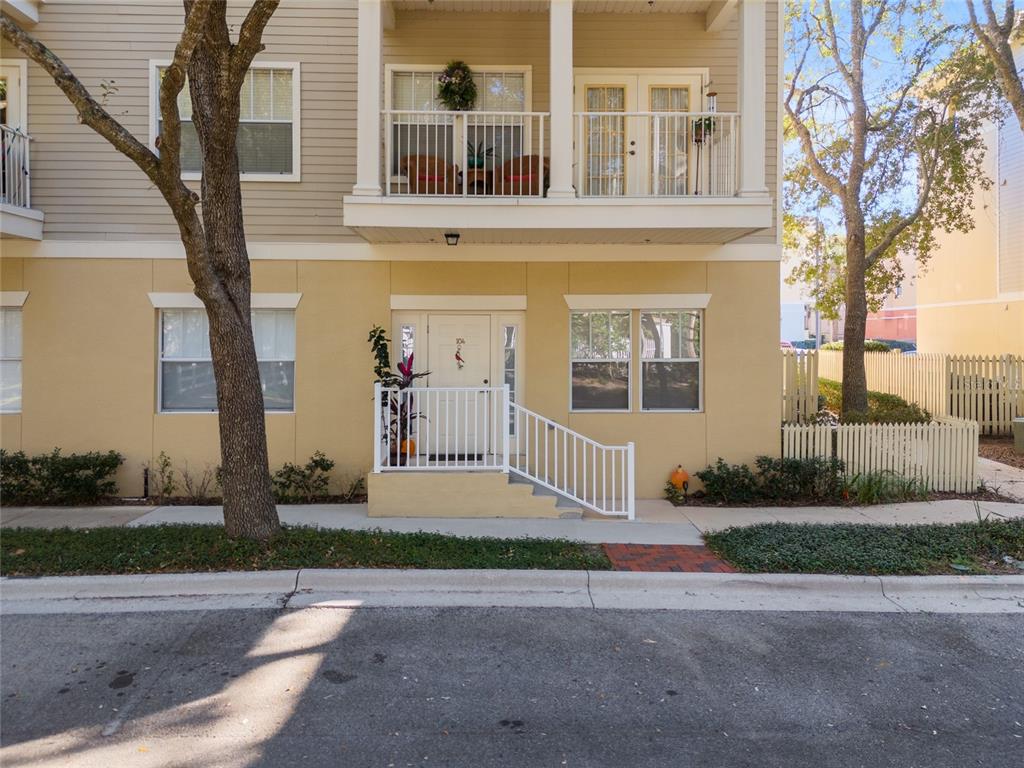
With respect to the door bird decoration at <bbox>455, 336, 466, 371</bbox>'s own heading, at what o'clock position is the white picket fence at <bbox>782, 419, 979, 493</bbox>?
The white picket fence is roughly at 9 o'clock from the door bird decoration.

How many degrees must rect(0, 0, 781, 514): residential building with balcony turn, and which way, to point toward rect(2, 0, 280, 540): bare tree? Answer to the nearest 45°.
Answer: approximately 45° to its right

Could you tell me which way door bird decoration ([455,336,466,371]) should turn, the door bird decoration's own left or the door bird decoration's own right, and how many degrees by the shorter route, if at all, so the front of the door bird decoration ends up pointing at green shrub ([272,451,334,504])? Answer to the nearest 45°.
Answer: approximately 90° to the door bird decoration's own right

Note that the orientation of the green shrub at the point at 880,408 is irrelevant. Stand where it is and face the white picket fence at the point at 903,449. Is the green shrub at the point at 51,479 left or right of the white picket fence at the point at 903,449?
right

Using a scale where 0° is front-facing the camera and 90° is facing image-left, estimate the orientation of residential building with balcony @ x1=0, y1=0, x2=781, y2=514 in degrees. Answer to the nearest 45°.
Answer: approximately 0°

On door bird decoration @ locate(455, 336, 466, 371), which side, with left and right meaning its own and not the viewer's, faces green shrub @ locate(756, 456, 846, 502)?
left

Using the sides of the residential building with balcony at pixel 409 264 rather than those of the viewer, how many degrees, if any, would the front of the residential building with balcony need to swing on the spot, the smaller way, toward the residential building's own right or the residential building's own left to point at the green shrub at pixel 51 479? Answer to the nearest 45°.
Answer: approximately 90° to the residential building's own right

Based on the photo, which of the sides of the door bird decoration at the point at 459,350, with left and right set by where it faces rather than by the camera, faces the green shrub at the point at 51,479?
right
